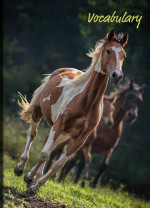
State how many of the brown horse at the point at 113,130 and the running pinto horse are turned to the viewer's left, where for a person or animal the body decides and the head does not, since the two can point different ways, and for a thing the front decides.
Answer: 0

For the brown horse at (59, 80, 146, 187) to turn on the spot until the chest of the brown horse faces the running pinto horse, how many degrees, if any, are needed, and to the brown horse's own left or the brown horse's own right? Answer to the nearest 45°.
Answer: approximately 45° to the brown horse's own right

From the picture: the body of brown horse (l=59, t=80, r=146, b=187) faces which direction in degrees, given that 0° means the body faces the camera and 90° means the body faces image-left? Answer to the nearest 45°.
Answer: approximately 315°

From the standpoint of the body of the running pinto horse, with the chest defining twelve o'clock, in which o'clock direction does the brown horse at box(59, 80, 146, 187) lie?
The brown horse is roughly at 8 o'clock from the running pinto horse.

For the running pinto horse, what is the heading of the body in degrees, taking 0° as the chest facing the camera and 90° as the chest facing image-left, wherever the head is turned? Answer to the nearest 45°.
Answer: approximately 315°
